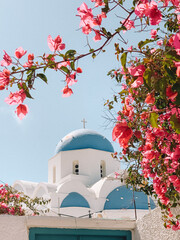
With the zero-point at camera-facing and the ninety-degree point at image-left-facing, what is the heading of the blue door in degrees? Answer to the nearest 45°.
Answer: approximately 0°

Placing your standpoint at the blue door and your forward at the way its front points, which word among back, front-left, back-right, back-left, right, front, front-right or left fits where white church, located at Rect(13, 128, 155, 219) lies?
back
